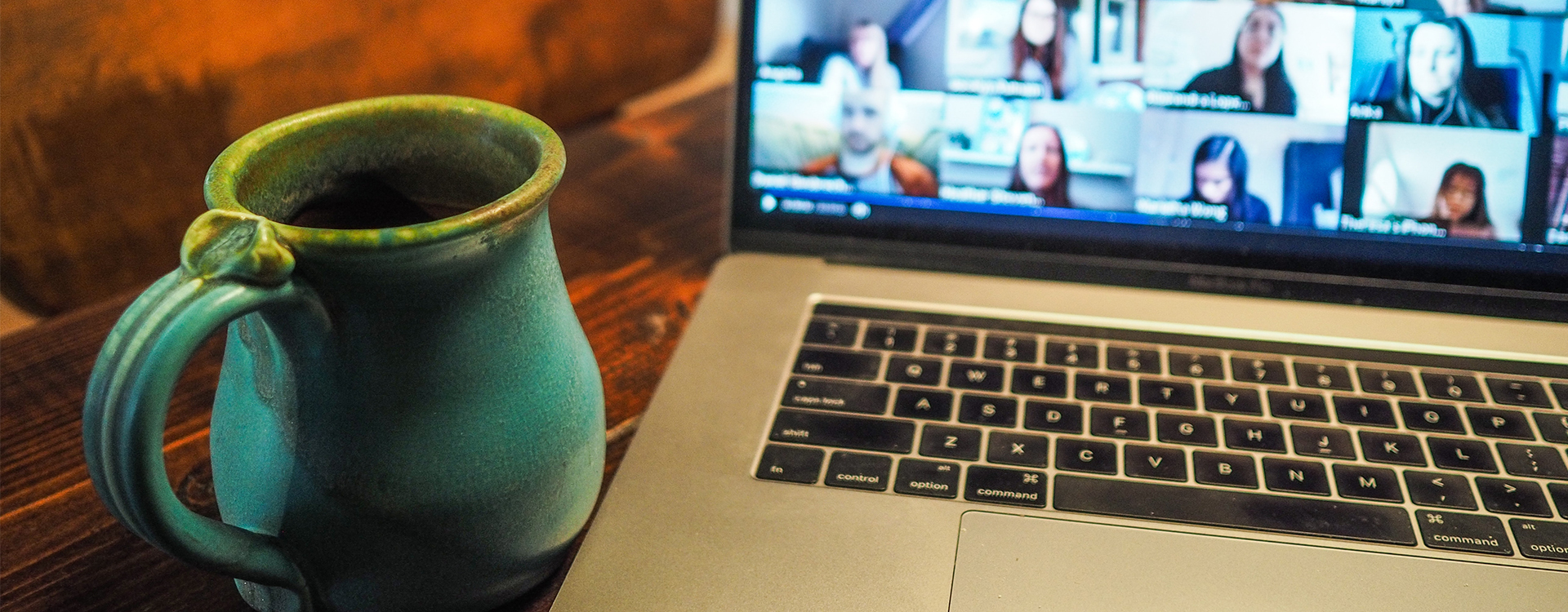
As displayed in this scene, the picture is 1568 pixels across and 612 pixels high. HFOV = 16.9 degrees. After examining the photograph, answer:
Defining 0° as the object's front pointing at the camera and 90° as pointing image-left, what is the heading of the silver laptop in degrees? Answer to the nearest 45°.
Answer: approximately 0°
